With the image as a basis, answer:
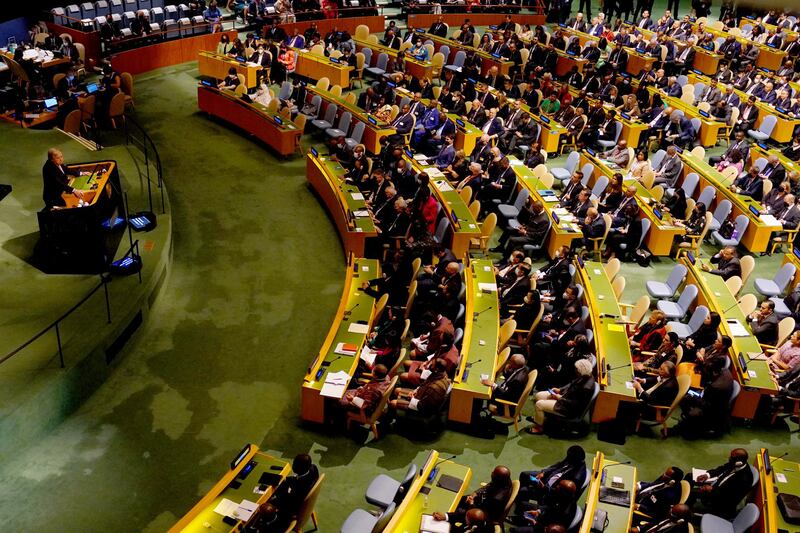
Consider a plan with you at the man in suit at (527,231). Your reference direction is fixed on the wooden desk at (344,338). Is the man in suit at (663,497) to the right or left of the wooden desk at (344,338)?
left

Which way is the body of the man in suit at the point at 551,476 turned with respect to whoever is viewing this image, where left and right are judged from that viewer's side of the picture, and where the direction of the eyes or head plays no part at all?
facing to the left of the viewer

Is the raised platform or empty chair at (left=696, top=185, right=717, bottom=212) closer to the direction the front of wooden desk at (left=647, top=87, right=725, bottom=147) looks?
the raised platform

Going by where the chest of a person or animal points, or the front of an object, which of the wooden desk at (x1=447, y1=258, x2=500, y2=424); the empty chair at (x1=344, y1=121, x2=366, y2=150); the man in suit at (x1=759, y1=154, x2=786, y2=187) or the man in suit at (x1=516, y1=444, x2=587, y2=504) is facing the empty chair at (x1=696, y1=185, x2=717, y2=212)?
the man in suit at (x1=759, y1=154, x2=786, y2=187)

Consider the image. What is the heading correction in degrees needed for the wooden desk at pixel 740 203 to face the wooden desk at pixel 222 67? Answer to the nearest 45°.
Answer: approximately 45° to its right

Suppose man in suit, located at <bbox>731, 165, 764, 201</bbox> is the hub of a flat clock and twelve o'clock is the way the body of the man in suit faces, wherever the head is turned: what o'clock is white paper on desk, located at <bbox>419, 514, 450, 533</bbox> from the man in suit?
The white paper on desk is roughly at 11 o'clock from the man in suit.

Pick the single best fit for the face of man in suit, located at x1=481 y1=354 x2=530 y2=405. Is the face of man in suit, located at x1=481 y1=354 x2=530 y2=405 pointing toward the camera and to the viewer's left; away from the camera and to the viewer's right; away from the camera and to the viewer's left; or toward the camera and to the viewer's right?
away from the camera and to the viewer's left

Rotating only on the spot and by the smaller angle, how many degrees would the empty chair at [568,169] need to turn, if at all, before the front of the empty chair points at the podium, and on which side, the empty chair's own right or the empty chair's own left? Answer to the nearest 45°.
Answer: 0° — it already faces it

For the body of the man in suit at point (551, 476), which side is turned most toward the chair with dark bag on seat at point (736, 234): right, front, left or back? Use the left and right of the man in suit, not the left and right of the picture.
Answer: right

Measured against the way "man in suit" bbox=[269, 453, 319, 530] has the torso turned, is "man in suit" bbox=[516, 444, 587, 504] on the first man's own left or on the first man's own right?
on the first man's own right

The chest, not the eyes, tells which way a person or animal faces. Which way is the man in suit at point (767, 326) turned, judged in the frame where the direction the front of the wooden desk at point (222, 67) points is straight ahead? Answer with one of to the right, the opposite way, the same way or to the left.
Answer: to the right
